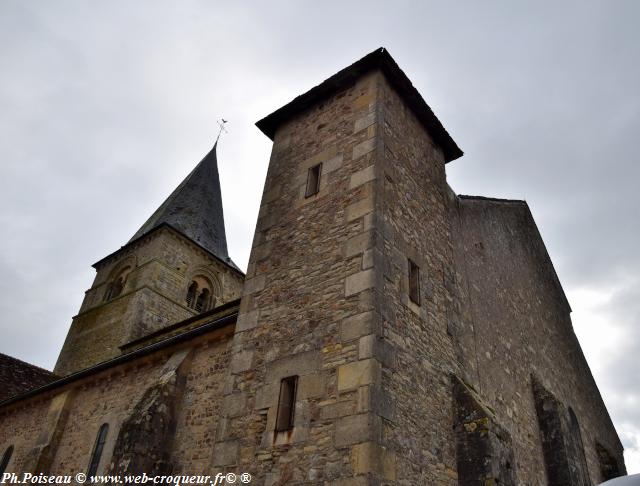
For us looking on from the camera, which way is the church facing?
facing the viewer and to the right of the viewer
